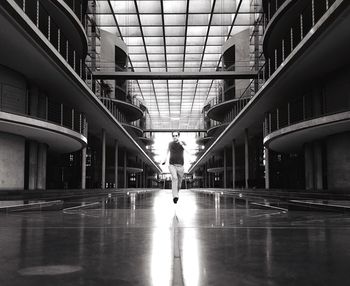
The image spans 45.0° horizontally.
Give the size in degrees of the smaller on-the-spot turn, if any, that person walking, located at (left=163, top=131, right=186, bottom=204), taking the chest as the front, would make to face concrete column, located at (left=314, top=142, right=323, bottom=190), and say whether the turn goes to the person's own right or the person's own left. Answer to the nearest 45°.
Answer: approximately 135° to the person's own left

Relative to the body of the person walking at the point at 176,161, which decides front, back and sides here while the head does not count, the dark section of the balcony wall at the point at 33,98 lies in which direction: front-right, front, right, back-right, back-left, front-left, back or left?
back-right

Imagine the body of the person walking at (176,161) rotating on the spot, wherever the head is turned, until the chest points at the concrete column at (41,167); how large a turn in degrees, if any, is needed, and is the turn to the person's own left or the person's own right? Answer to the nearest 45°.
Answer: approximately 135° to the person's own right

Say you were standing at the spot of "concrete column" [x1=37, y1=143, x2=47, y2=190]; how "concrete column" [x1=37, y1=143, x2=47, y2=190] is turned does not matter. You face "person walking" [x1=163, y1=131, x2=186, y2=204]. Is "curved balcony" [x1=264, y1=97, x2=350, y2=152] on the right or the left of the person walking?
left

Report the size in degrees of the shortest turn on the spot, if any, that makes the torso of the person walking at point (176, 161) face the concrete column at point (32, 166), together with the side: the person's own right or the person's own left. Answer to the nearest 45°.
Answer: approximately 135° to the person's own right

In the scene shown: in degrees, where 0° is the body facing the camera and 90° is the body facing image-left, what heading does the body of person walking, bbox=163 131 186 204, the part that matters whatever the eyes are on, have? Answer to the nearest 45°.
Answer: approximately 0°

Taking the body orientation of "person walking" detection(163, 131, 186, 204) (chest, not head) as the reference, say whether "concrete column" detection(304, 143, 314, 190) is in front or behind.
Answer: behind

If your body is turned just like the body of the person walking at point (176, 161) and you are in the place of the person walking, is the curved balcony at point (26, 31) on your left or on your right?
on your right
